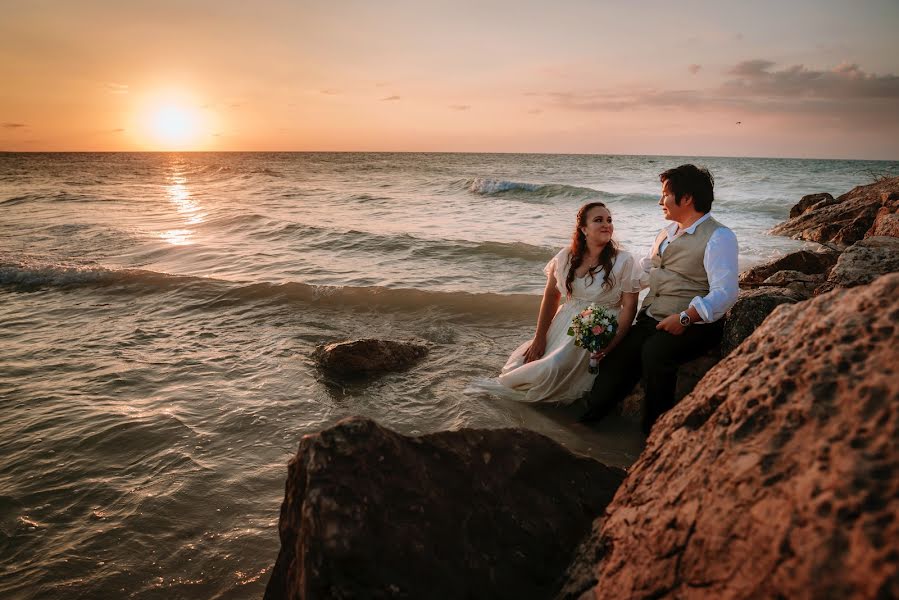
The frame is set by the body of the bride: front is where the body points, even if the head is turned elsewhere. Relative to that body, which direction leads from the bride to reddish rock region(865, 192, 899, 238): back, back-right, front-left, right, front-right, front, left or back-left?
back-left

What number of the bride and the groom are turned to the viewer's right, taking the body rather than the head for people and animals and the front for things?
0

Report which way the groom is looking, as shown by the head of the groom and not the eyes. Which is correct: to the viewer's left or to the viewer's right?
to the viewer's left

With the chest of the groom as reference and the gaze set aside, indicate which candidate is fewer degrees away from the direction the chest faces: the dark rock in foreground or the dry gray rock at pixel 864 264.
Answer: the dark rock in foreground

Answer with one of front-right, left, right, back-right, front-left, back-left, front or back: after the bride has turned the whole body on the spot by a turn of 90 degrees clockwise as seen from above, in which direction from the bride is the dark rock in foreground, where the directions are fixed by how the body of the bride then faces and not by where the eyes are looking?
left

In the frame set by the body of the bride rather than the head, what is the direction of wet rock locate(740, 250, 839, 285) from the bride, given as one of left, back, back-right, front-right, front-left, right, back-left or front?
back-left

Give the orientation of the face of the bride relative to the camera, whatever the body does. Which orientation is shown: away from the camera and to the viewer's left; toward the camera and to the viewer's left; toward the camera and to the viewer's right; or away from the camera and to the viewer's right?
toward the camera and to the viewer's right

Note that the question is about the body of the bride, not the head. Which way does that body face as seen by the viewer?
toward the camera

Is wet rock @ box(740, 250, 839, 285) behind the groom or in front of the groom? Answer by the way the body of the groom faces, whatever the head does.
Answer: behind

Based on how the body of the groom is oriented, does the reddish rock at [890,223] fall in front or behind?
behind

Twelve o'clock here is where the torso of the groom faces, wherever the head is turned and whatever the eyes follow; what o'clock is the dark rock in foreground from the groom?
The dark rock in foreground is roughly at 11 o'clock from the groom.

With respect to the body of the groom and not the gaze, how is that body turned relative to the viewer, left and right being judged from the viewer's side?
facing the viewer and to the left of the viewer
